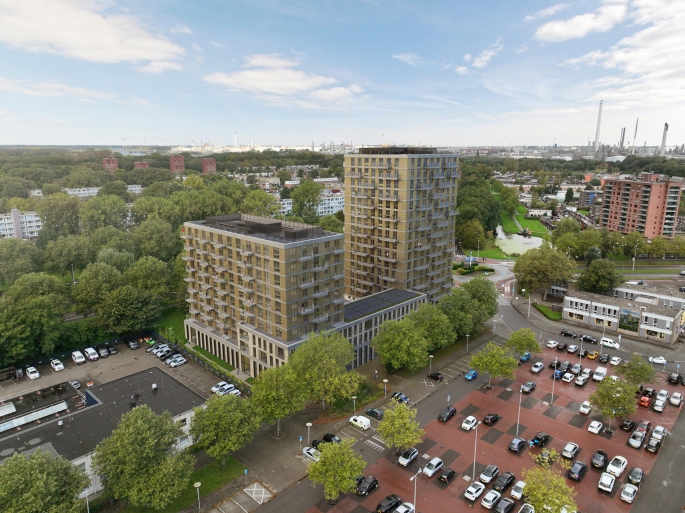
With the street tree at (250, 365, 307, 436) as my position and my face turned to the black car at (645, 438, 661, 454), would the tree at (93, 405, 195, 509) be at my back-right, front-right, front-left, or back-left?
back-right

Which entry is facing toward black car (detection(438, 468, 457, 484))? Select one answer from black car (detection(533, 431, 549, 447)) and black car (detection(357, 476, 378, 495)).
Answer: black car (detection(533, 431, 549, 447))

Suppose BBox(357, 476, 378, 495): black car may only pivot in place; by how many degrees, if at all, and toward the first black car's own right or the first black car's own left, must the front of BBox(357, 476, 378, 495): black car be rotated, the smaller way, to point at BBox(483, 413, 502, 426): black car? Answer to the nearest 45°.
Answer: approximately 180°

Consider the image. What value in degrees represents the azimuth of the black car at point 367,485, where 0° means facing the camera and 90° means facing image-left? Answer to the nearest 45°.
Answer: approximately 45°

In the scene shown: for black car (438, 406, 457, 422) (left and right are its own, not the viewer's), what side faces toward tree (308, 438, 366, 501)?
front

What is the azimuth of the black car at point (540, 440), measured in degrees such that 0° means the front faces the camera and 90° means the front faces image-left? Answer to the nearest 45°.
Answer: approximately 45°

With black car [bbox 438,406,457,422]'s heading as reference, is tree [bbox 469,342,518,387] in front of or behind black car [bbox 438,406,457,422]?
behind

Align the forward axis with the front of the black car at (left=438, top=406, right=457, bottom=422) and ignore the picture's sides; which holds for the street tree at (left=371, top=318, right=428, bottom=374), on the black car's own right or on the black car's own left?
on the black car's own right

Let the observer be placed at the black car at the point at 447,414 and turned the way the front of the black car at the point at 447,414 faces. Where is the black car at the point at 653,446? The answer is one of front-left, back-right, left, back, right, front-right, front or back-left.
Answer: back-left
